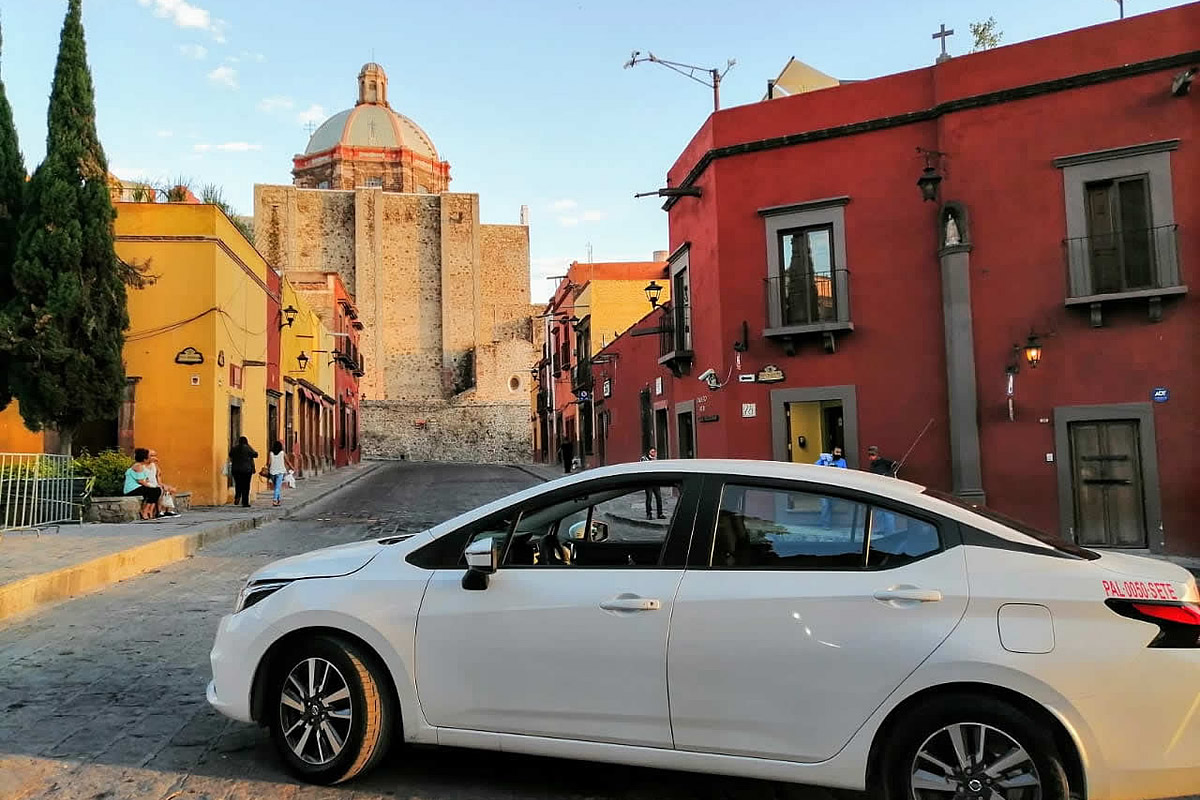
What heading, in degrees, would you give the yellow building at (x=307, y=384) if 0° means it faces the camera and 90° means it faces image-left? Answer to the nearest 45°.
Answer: approximately 315°

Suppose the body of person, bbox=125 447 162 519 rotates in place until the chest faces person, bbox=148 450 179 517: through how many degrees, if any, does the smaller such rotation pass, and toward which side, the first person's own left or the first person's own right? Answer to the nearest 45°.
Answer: approximately 45° to the first person's own left
